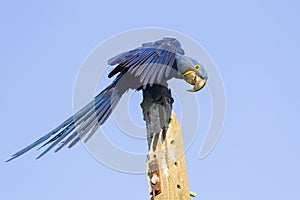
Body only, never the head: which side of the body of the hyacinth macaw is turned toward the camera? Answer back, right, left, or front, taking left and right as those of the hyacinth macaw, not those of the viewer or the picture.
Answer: right
